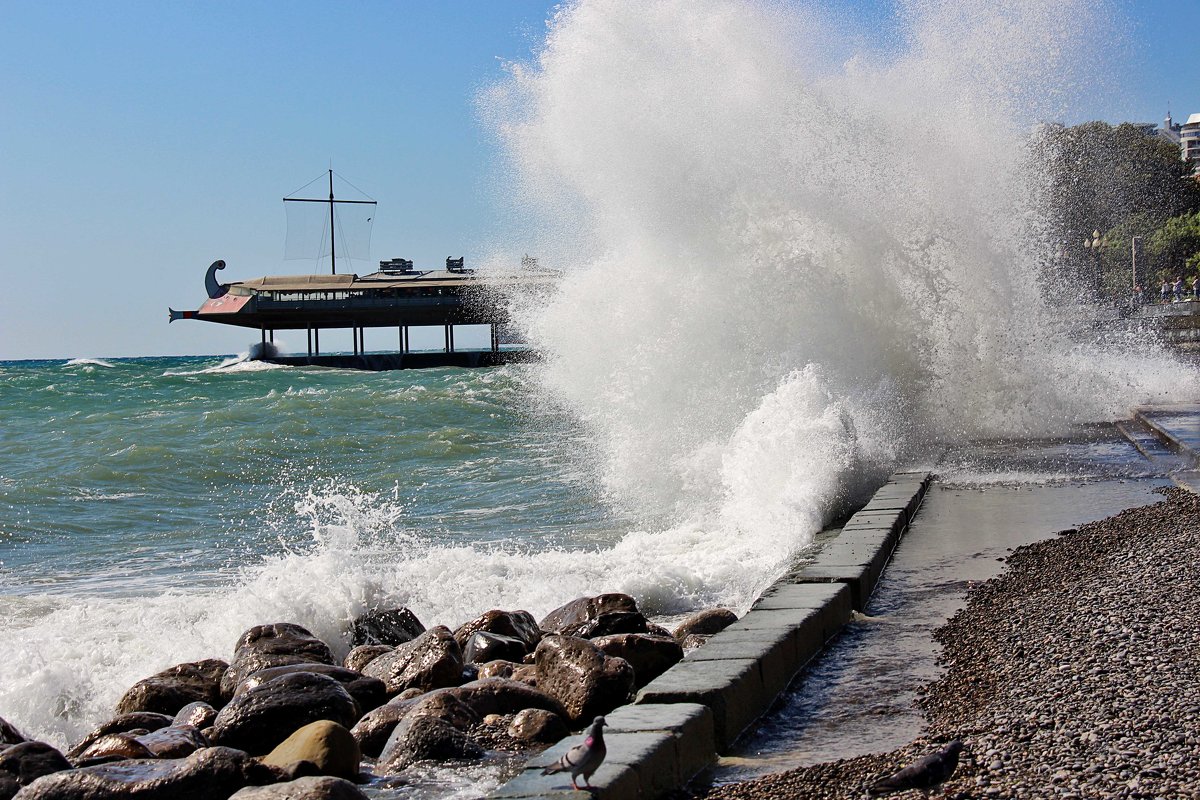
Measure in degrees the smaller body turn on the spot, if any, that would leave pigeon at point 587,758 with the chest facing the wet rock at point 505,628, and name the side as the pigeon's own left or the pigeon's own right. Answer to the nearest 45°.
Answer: approximately 90° to the pigeon's own left

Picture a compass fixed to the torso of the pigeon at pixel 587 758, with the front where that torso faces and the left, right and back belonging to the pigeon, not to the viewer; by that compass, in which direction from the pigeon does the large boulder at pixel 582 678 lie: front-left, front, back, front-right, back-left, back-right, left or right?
left

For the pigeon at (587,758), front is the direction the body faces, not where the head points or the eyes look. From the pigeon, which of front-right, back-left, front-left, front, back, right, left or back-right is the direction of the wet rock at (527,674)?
left

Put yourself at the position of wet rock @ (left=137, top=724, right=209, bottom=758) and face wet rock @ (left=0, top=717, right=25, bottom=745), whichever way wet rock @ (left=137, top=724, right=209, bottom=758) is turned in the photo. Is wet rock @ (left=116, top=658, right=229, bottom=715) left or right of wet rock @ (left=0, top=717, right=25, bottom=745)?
right

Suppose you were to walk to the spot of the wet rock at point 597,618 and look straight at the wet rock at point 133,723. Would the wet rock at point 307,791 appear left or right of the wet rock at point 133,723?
left

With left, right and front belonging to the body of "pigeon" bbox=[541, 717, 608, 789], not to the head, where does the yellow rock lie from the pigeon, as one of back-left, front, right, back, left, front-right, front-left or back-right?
back-left

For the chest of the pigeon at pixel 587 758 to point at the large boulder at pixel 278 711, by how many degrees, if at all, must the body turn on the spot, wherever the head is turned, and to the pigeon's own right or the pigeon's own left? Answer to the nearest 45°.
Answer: approximately 135° to the pigeon's own left

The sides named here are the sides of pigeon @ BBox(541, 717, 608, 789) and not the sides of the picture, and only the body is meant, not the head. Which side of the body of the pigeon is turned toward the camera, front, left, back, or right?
right

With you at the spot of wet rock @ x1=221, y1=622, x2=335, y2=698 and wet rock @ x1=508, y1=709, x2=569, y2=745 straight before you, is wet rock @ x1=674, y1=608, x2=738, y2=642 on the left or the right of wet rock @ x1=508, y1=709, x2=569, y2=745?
left

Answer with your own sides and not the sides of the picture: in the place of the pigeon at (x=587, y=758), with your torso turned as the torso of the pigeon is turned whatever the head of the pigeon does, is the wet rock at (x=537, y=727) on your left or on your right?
on your left

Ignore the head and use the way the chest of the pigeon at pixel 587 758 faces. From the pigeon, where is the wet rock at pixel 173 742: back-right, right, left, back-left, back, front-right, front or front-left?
back-left

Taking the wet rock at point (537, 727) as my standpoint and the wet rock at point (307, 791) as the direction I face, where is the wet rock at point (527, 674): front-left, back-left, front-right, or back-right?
back-right

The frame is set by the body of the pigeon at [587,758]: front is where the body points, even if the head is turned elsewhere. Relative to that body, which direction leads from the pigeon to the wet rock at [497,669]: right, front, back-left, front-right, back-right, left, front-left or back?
left
